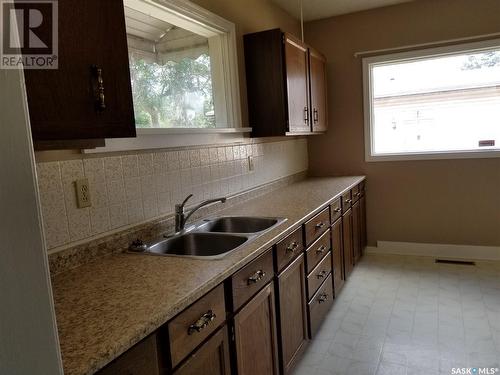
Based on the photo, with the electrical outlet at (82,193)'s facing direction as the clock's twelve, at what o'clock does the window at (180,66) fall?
The window is roughly at 9 o'clock from the electrical outlet.

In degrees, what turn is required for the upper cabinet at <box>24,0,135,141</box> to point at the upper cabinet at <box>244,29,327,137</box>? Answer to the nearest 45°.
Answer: approximately 90° to its left

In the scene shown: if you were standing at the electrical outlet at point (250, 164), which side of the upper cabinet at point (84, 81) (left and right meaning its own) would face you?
left

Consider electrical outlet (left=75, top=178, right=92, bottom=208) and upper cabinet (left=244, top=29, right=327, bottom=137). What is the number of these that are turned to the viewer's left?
0

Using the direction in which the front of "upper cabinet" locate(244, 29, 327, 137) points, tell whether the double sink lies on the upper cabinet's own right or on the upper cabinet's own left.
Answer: on the upper cabinet's own right

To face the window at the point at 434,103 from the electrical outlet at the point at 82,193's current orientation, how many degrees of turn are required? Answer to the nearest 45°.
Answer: approximately 45° to its left

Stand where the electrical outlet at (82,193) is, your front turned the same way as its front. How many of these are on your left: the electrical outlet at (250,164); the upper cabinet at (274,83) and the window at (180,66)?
3

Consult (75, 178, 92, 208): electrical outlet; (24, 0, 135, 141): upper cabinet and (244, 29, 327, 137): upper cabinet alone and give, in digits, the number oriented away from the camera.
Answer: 0

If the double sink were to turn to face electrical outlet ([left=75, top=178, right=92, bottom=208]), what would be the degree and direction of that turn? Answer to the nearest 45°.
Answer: approximately 90° to its right

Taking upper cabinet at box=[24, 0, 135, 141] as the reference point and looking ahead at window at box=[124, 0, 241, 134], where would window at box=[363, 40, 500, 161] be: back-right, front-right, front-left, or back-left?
front-right

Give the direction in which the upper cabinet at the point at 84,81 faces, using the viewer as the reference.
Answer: facing the viewer and to the right of the viewer

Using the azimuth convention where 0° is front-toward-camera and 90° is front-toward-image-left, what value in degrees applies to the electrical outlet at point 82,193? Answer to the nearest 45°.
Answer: approximately 315°

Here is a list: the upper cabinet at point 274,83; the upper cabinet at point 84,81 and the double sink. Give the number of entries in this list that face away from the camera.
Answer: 0
